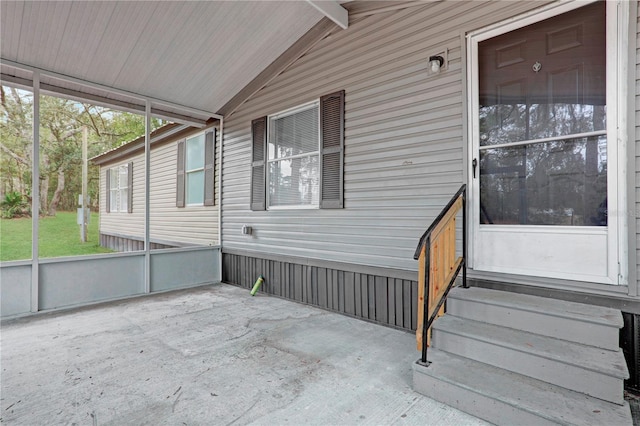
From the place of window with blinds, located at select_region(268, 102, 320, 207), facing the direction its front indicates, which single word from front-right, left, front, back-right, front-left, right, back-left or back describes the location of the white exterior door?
left

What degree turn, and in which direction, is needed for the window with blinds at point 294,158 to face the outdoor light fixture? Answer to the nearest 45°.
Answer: approximately 90° to its left

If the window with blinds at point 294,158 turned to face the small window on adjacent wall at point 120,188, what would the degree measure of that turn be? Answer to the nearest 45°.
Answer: approximately 90° to its right

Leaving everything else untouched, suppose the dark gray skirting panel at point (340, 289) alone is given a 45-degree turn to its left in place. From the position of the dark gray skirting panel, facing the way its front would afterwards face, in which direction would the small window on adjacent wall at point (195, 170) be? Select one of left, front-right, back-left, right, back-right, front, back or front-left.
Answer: back-right

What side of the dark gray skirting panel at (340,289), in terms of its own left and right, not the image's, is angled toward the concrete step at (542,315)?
left

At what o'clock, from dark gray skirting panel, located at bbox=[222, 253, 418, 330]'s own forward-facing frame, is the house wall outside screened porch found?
The house wall outside screened porch is roughly at 3 o'clock from the dark gray skirting panel.

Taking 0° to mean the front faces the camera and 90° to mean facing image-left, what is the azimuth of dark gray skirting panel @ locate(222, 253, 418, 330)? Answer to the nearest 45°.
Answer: approximately 45°

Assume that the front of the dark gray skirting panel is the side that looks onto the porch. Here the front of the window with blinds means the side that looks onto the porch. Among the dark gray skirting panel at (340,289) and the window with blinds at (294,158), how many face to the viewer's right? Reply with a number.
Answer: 0

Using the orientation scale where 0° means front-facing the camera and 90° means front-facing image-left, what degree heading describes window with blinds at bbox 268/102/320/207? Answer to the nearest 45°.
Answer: approximately 45°

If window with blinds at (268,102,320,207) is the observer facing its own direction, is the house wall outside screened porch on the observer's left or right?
on its right

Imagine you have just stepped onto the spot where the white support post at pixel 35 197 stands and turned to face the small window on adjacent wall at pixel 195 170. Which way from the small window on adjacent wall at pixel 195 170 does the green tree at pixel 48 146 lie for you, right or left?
left

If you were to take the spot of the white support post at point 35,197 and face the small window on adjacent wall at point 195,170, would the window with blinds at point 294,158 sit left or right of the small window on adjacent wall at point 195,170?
right

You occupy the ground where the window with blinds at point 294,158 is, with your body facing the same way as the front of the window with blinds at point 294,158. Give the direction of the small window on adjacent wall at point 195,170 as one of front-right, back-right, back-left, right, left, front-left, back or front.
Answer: right

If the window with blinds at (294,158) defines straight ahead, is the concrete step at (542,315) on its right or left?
on its left

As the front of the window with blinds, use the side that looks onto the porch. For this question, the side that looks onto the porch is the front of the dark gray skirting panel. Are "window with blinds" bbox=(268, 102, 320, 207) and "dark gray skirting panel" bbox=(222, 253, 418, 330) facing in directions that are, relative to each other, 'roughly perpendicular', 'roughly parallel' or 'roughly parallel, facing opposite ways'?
roughly parallel
